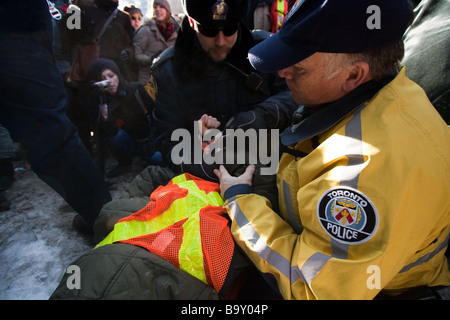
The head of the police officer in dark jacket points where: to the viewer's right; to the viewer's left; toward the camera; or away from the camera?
toward the camera

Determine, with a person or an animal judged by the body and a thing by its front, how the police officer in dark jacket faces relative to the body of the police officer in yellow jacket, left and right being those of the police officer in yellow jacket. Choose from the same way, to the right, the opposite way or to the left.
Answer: to the left

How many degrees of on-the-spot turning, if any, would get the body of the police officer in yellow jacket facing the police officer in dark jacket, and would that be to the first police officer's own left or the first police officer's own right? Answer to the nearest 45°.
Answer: approximately 45° to the first police officer's own right

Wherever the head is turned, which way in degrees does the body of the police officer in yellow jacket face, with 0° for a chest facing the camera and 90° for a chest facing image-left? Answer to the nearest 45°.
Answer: approximately 90°

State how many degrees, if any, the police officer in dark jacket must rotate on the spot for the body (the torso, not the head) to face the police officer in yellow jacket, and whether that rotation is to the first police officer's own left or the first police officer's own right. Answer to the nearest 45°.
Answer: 0° — they already face them

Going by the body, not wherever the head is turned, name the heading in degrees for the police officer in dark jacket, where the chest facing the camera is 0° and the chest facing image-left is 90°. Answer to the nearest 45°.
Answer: approximately 0°
